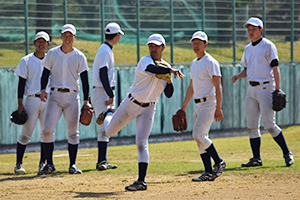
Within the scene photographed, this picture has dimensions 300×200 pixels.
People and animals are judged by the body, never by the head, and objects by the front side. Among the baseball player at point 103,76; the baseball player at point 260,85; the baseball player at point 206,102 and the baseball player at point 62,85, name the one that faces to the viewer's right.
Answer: the baseball player at point 103,76

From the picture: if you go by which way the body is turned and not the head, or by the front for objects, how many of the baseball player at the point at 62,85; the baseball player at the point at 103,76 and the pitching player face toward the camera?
2

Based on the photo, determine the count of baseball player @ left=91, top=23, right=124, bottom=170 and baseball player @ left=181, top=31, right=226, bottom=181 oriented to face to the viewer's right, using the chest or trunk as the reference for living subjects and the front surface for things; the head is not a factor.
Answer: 1

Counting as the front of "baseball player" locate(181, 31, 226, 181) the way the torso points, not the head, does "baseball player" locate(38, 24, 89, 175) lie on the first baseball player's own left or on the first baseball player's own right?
on the first baseball player's own right

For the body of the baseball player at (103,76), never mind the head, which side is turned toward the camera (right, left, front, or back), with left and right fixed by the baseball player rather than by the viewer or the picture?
right

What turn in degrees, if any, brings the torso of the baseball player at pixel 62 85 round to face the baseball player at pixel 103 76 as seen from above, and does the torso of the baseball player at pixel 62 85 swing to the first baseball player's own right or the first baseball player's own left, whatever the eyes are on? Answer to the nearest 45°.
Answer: approximately 90° to the first baseball player's own left

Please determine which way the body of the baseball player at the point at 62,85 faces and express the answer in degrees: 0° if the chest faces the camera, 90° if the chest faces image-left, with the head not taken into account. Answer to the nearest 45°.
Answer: approximately 0°

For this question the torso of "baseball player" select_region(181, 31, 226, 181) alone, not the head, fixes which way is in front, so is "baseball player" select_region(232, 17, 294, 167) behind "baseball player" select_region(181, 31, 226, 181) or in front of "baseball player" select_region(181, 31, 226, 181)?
behind

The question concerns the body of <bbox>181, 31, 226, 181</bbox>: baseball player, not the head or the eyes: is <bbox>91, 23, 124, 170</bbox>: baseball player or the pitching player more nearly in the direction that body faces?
the pitching player
